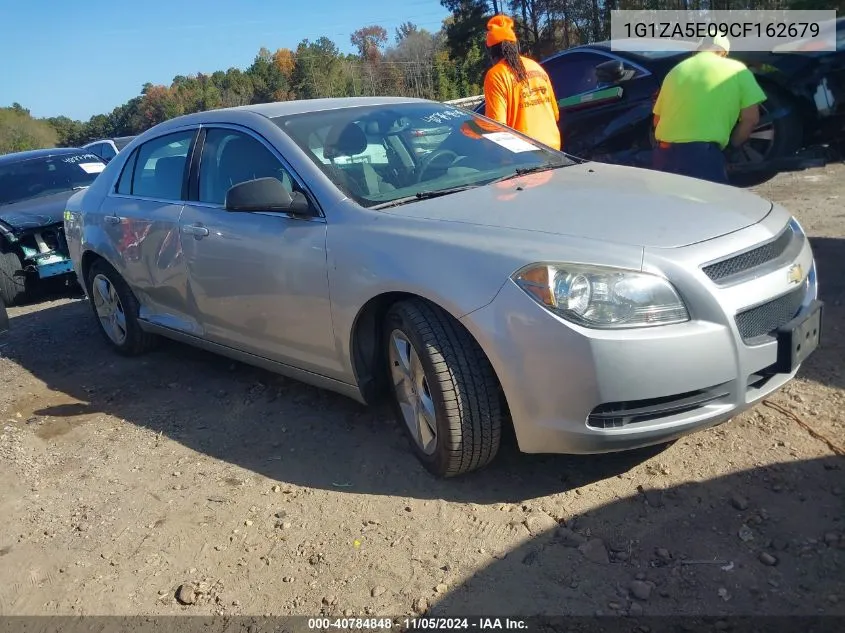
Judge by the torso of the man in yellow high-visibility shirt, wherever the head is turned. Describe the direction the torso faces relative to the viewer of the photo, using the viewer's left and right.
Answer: facing away from the viewer and to the right of the viewer

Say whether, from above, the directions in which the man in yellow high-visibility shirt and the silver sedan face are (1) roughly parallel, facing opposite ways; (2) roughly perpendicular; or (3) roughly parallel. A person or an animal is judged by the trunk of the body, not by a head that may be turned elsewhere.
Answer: roughly perpendicular

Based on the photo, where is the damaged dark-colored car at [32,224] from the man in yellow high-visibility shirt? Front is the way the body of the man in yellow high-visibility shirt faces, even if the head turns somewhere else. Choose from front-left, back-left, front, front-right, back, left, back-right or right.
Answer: back-left

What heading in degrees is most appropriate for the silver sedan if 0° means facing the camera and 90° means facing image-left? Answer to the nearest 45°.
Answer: approximately 315°

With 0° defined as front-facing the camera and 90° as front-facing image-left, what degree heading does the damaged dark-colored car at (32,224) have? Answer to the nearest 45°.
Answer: approximately 315°

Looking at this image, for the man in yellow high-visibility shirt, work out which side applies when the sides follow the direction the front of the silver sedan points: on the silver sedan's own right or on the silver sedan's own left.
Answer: on the silver sedan's own left

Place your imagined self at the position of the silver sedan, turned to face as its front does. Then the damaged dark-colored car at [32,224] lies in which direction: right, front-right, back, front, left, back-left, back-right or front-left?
back

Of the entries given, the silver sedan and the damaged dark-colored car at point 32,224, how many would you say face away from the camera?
0
